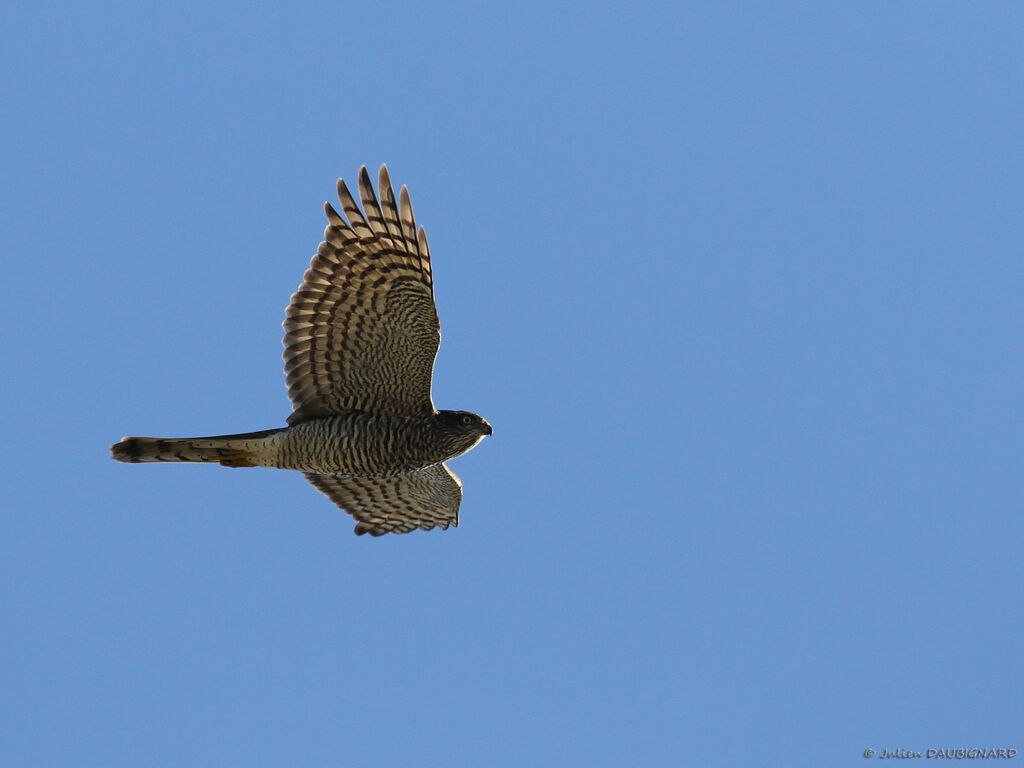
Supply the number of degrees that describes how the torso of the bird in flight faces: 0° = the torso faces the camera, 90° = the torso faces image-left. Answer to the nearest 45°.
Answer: approximately 270°
